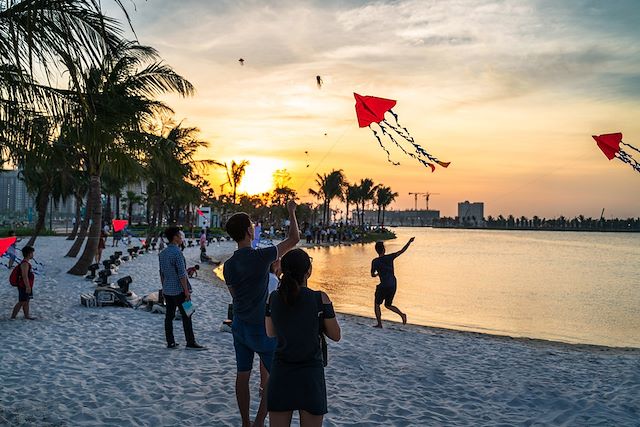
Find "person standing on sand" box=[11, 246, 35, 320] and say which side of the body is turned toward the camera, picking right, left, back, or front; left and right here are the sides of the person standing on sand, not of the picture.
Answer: right

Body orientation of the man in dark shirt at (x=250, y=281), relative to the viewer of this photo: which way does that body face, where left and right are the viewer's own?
facing away from the viewer and to the right of the viewer

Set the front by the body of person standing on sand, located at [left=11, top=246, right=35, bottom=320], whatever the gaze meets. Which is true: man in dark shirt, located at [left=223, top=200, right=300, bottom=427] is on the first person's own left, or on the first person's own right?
on the first person's own right

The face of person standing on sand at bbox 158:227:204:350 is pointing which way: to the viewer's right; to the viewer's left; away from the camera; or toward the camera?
to the viewer's right

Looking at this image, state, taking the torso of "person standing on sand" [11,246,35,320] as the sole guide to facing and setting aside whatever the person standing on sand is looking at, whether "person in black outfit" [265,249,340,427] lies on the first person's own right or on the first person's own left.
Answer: on the first person's own right

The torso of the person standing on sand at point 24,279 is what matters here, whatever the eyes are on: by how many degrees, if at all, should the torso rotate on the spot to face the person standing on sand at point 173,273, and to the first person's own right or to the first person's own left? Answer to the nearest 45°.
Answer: approximately 45° to the first person's own right

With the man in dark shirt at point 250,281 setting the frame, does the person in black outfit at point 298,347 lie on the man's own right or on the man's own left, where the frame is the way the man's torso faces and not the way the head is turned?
on the man's own right

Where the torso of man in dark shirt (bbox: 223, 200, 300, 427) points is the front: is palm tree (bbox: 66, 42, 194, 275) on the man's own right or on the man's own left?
on the man's own left
